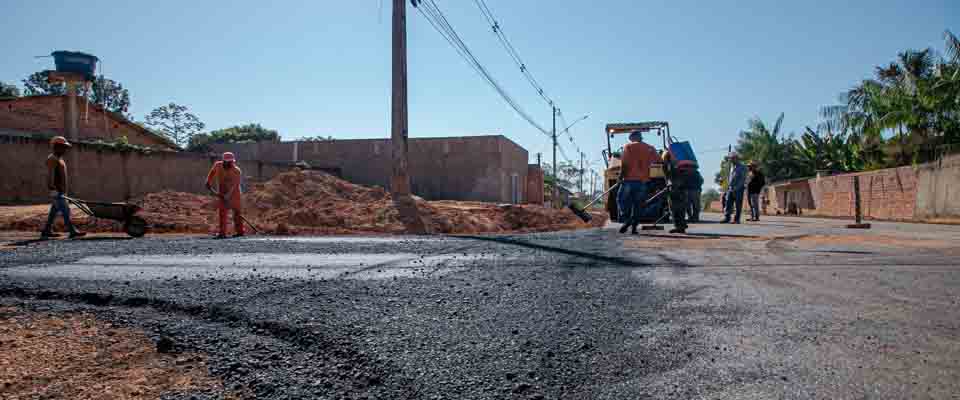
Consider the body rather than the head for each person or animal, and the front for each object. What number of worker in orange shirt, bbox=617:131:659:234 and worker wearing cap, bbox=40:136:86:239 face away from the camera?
1

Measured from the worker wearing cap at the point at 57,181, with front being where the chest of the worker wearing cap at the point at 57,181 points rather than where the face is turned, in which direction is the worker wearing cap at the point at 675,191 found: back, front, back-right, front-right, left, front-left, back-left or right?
front-right

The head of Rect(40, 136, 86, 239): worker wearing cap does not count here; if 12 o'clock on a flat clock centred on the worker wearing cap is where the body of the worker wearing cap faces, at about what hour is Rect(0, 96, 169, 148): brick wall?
The brick wall is roughly at 9 o'clock from the worker wearing cap.

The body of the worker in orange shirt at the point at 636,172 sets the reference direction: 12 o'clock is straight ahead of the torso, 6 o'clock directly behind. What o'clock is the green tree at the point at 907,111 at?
The green tree is roughly at 1 o'clock from the worker in orange shirt.

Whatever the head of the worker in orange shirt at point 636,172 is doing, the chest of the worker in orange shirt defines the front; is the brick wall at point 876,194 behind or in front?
in front

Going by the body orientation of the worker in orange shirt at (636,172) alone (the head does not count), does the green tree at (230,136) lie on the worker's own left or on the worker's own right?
on the worker's own left

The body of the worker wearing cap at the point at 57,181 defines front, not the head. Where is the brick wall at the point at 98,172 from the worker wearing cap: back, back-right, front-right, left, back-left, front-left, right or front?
left

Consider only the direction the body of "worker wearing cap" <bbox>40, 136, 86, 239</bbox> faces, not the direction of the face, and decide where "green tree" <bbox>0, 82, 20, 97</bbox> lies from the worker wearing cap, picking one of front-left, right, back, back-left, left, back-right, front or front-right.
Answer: left

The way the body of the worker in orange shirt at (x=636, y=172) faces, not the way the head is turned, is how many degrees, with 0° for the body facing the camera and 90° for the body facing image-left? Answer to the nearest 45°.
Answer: approximately 180°

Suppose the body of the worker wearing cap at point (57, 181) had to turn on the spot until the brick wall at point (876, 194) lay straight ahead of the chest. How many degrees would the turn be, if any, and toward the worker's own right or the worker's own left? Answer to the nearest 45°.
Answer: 0° — they already face it

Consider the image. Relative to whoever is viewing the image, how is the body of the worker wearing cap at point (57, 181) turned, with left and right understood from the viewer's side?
facing to the right of the viewer

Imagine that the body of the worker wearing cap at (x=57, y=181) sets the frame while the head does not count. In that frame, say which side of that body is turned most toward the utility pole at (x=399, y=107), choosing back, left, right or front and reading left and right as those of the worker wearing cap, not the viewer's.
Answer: front

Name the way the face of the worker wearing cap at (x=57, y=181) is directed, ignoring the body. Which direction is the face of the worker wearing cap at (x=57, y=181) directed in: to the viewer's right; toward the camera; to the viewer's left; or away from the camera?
to the viewer's right

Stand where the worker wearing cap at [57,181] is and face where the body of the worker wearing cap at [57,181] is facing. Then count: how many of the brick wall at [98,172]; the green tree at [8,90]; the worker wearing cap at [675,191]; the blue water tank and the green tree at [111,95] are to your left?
4

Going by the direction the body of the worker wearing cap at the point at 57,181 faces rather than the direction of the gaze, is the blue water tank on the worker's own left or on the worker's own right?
on the worker's own left

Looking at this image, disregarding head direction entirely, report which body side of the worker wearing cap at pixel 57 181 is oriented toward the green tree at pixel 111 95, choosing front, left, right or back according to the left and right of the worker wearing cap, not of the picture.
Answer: left
